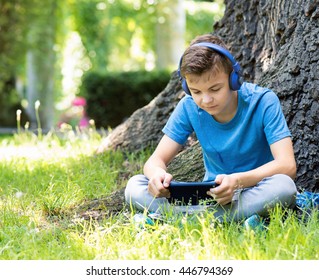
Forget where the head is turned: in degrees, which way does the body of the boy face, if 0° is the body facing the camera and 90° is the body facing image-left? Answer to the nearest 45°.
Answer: approximately 45°
